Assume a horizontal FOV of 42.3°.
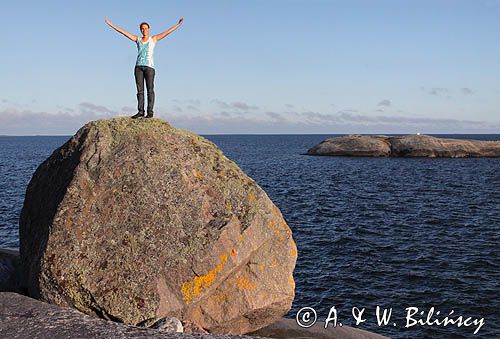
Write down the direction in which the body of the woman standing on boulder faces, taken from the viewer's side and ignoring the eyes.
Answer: toward the camera
